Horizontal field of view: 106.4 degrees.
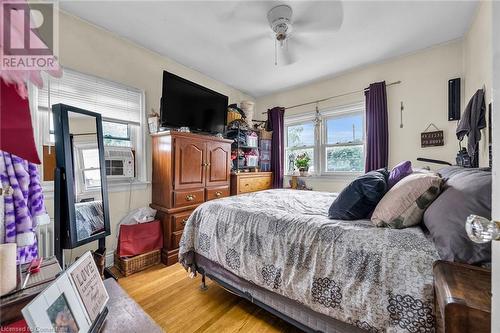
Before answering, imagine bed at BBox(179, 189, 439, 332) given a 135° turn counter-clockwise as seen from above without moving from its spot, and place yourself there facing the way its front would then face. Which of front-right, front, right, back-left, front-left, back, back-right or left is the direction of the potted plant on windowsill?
back

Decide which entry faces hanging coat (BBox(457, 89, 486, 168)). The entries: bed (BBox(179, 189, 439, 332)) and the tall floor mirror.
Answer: the tall floor mirror

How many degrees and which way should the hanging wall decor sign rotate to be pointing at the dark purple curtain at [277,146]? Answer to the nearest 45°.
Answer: approximately 45° to its right

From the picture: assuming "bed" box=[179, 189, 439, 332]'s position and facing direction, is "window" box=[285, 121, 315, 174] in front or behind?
in front

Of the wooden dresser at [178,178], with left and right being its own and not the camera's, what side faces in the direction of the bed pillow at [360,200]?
front

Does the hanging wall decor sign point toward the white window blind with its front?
yes

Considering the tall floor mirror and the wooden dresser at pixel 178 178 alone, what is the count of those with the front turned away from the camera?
0

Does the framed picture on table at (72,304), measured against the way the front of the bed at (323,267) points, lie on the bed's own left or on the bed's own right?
on the bed's own left

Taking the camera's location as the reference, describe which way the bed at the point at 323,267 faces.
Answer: facing away from the viewer and to the left of the viewer

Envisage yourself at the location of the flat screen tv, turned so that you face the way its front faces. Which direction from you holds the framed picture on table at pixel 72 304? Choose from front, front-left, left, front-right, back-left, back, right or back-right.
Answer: front-right

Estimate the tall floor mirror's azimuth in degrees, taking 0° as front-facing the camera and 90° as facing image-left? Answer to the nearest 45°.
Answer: approximately 315°

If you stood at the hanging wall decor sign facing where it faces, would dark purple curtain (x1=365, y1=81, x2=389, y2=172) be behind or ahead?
ahead

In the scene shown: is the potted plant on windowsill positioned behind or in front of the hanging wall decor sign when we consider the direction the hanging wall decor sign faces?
in front

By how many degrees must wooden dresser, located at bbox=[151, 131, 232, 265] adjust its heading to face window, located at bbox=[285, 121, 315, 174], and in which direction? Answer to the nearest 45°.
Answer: approximately 45° to its left

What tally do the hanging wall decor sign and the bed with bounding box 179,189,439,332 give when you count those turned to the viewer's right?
0
